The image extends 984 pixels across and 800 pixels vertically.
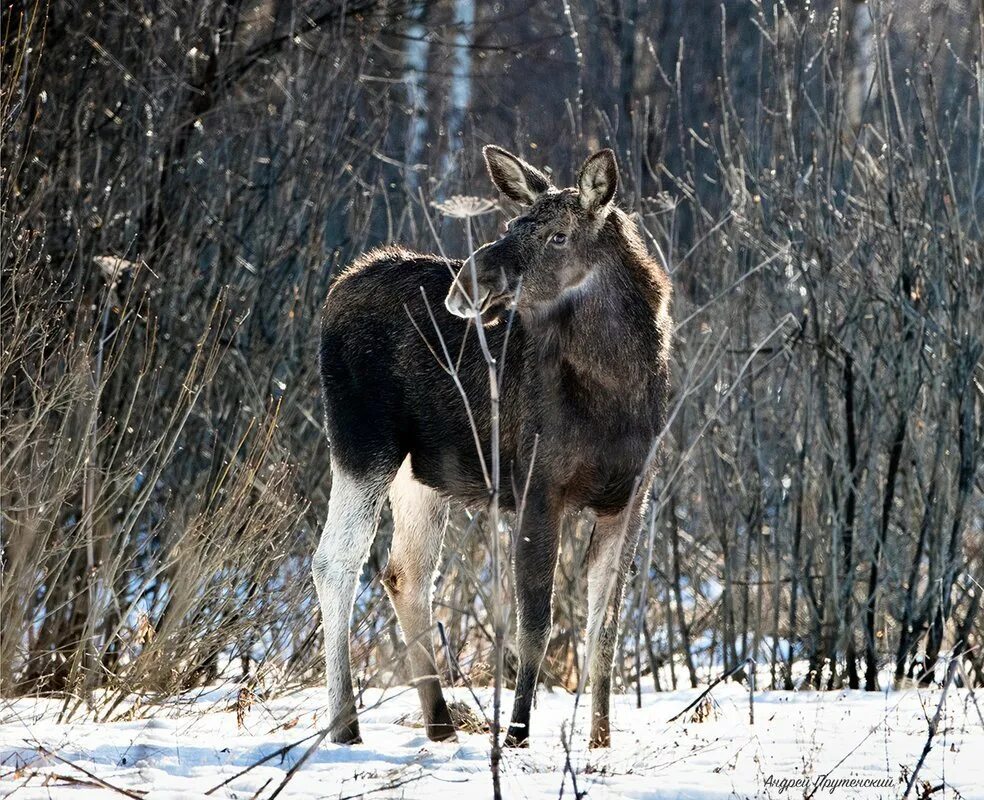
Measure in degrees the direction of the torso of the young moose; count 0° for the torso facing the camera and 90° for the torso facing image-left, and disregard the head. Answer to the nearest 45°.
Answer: approximately 315°

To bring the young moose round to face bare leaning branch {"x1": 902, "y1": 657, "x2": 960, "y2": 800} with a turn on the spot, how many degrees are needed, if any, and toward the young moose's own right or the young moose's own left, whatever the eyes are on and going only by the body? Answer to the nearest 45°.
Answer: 0° — it already faces it

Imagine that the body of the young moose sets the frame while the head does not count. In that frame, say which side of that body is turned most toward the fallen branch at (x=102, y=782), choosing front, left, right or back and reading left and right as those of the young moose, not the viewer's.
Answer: right
